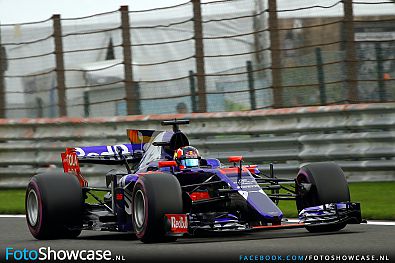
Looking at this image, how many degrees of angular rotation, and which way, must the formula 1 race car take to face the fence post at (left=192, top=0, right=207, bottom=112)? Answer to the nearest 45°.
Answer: approximately 135° to its left

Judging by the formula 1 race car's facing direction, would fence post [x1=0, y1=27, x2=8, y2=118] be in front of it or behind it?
behind

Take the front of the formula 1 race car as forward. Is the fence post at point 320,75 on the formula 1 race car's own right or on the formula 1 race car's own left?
on the formula 1 race car's own left

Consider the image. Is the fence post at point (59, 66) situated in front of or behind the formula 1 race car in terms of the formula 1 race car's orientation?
behind

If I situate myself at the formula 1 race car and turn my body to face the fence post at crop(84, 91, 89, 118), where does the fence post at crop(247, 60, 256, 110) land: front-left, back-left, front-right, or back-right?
front-right

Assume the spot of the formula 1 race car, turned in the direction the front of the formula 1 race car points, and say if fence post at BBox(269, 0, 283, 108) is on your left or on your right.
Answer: on your left

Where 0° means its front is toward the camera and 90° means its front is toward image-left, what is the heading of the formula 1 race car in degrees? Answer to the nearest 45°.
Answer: approximately 315°

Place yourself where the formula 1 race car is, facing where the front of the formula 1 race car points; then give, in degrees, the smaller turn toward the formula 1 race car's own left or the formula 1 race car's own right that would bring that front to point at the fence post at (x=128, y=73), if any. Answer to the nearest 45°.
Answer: approximately 135° to the formula 1 race car's own left

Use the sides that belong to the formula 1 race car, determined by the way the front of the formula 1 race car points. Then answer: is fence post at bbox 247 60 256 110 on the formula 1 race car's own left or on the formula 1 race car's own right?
on the formula 1 race car's own left
